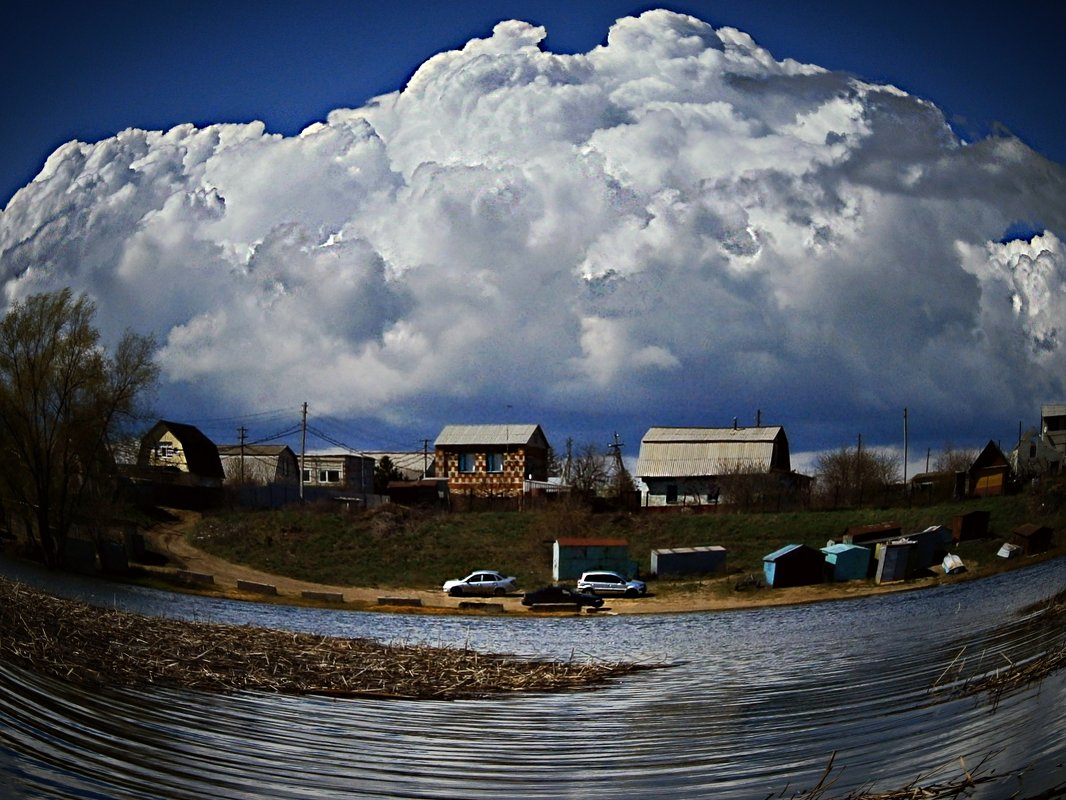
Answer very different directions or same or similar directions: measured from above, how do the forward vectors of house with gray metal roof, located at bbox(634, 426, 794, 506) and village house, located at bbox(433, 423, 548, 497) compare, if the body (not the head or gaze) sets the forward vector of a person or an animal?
same or similar directions

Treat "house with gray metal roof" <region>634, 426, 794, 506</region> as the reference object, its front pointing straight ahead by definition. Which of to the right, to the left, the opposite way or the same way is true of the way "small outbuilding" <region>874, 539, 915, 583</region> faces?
the same way

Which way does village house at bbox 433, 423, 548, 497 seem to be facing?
toward the camera

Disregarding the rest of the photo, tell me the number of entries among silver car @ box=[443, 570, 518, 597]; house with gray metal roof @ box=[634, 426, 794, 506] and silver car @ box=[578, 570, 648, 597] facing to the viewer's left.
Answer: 1

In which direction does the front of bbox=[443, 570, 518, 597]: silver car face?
to the viewer's left

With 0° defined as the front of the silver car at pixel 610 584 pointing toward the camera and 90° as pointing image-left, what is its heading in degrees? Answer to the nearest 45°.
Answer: approximately 270°

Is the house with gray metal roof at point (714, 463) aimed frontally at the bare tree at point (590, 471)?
no

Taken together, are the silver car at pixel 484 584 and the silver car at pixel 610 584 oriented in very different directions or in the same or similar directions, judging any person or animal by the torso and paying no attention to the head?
very different directions

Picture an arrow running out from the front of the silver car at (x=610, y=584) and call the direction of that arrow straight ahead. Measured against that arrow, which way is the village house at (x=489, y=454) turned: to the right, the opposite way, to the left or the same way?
to the right

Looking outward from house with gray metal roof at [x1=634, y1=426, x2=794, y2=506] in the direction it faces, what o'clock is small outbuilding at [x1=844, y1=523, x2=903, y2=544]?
The small outbuilding is roughly at 9 o'clock from the house with gray metal roof.

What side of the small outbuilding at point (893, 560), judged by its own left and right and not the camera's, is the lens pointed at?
front
